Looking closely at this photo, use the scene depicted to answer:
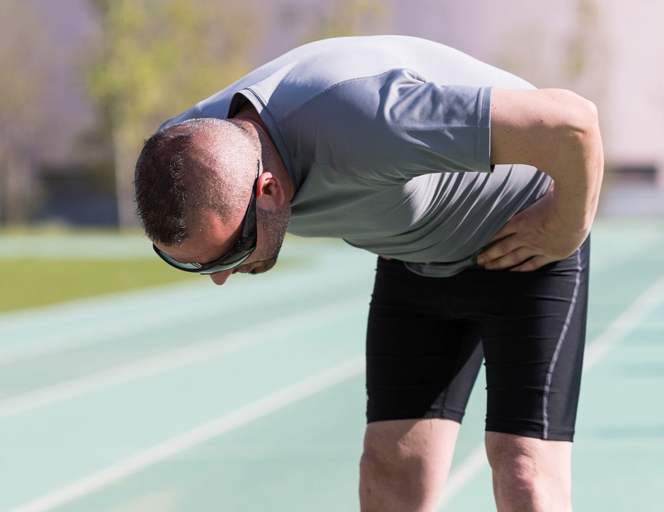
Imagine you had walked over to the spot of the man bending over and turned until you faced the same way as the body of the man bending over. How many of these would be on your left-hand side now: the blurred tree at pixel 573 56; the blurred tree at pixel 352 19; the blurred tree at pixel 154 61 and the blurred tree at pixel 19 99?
0

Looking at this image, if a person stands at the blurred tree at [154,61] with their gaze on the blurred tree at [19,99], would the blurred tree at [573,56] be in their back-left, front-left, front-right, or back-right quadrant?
back-right

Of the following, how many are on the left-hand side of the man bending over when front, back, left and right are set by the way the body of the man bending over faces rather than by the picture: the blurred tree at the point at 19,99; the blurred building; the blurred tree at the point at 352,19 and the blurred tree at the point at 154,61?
0

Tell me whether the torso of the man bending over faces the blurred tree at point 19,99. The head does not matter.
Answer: no

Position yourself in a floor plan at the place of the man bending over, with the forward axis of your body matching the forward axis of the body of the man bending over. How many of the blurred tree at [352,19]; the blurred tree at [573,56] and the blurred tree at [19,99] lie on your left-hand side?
0

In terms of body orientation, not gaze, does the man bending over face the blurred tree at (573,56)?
no

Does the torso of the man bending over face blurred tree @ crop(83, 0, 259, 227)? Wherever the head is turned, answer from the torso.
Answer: no

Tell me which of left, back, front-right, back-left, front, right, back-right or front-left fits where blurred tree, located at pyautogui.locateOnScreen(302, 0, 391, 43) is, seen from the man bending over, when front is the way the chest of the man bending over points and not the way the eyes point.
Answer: back-right

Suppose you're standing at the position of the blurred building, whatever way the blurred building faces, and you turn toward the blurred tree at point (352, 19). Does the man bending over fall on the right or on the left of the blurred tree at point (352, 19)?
left

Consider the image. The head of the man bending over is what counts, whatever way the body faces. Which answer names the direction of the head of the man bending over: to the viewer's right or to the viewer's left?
to the viewer's left

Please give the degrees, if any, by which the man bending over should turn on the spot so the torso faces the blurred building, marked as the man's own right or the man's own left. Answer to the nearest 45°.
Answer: approximately 135° to the man's own right
